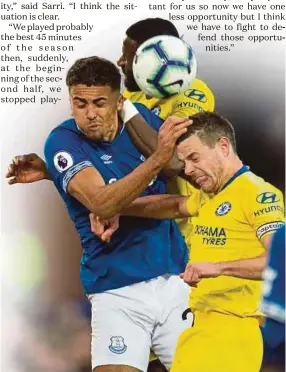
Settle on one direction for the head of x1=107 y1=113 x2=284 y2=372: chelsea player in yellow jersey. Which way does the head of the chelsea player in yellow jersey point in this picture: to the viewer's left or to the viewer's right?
to the viewer's left

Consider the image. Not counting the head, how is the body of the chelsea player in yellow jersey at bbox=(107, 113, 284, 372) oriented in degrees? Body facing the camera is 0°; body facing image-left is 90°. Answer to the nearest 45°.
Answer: approximately 45°
